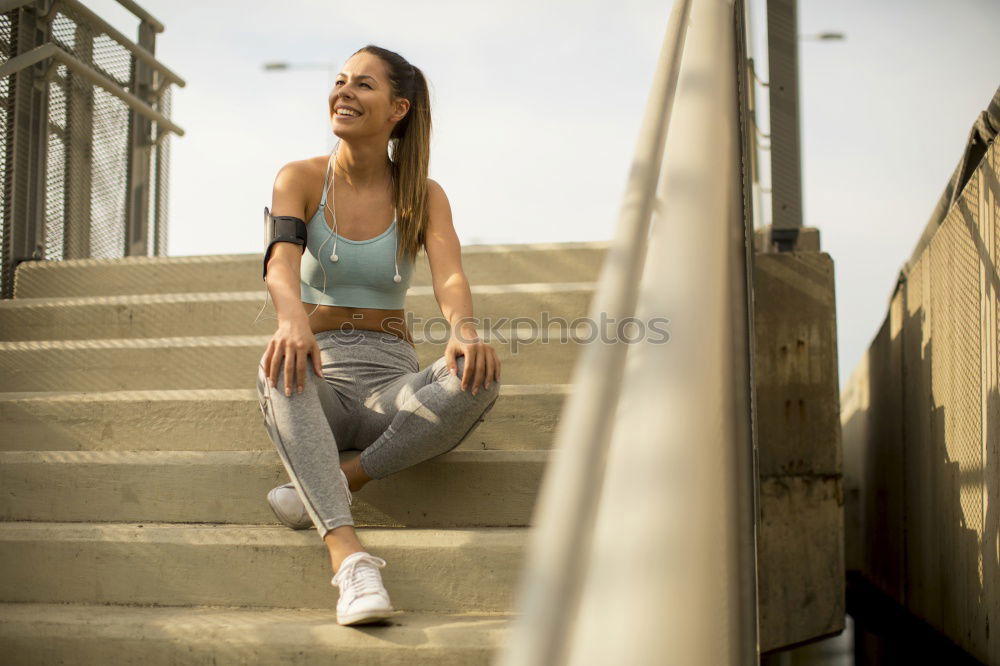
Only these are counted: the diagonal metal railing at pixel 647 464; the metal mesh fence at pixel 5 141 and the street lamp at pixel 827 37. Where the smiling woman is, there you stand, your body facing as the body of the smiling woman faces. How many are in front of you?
1

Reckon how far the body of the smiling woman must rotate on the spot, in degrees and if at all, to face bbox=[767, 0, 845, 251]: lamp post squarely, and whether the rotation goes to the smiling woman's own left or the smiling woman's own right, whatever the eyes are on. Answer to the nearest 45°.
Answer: approximately 135° to the smiling woman's own left

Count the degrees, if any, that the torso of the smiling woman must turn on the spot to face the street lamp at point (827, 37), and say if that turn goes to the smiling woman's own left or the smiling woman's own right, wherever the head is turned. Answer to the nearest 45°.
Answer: approximately 135° to the smiling woman's own left

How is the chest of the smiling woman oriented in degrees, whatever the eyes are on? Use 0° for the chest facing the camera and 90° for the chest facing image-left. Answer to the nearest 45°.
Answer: approximately 0°

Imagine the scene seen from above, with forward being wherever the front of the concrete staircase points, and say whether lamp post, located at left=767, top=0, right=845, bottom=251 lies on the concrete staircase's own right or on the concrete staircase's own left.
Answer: on the concrete staircase's own left

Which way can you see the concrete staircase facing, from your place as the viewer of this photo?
facing the viewer

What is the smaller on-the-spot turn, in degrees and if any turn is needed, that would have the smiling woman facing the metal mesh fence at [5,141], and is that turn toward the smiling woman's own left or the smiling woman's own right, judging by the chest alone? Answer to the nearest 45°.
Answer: approximately 135° to the smiling woman's own right

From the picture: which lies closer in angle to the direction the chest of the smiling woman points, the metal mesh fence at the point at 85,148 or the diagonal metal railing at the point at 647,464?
the diagonal metal railing
